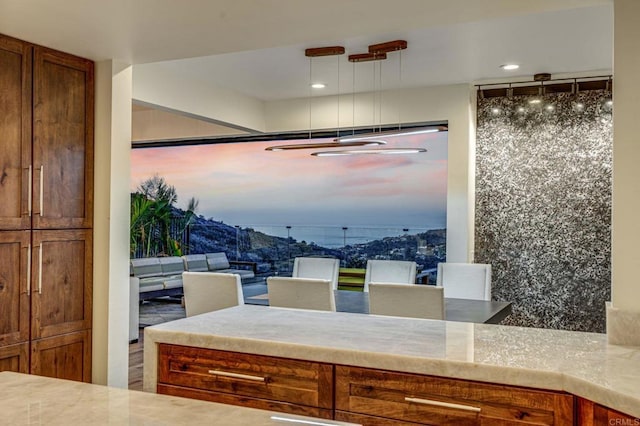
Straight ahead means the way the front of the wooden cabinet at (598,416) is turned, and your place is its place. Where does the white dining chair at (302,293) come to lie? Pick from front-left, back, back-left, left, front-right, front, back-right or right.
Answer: right

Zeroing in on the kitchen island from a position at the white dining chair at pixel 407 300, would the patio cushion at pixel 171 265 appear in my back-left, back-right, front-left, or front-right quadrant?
back-right

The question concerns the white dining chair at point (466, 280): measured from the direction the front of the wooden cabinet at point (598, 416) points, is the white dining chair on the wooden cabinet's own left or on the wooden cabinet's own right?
on the wooden cabinet's own right

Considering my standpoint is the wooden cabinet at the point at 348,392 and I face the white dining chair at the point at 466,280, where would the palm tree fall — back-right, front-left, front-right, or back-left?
front-left

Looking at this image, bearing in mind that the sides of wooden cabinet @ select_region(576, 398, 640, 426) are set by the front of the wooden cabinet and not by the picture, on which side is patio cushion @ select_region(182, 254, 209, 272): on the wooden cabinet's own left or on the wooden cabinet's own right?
on the wooden cabinet's own right

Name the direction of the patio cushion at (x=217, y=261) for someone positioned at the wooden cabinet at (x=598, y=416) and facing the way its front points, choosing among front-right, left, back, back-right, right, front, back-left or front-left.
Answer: right

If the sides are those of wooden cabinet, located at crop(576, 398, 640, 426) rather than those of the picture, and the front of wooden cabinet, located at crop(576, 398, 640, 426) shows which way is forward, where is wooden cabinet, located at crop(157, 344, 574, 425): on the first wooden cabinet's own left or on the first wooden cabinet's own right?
on the first wooden cabinet's own right

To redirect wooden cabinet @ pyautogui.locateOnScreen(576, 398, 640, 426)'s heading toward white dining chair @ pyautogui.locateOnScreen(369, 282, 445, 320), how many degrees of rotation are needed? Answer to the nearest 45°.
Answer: approximately 90° to its right

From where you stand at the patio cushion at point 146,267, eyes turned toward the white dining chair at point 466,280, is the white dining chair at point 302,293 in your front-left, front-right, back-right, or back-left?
front-right

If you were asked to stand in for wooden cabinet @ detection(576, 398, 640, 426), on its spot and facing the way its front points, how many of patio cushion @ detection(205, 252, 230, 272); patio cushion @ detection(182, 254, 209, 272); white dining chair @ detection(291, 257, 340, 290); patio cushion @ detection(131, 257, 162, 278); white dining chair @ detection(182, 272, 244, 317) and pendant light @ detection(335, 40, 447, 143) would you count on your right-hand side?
6

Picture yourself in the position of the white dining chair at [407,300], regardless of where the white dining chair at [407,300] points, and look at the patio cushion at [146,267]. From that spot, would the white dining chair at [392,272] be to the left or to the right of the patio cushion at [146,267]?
right

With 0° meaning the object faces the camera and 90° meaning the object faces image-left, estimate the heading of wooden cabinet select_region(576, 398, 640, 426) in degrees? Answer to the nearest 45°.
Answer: approximately 45°

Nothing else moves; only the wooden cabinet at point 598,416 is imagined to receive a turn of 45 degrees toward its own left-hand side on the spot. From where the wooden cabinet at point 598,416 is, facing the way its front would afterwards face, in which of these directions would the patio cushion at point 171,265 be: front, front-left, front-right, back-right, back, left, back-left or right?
back-right
